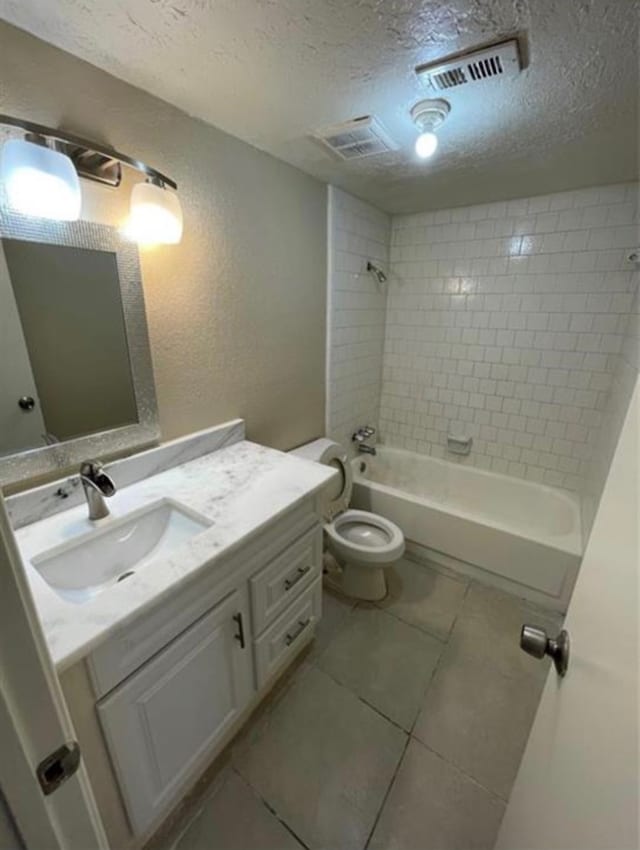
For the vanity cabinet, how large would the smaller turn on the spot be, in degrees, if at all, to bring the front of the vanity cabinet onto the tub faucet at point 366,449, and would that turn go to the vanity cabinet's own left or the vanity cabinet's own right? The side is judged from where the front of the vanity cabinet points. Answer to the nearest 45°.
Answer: approximately 90° to the vanity cabinet's own left

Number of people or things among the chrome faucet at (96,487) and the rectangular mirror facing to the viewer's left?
0

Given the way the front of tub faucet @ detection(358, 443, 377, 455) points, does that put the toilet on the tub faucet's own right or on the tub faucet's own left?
on the tub faucet's own right

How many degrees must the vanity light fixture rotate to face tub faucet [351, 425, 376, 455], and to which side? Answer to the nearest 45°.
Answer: approximately 90° to its left

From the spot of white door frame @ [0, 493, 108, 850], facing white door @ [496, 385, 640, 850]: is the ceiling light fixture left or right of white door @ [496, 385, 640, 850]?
left

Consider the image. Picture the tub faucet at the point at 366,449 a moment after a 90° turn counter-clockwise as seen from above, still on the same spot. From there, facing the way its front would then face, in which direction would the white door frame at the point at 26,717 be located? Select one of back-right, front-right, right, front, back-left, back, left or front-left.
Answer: back-right

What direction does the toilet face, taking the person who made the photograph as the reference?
facing the viewer and to the right of the viewer
